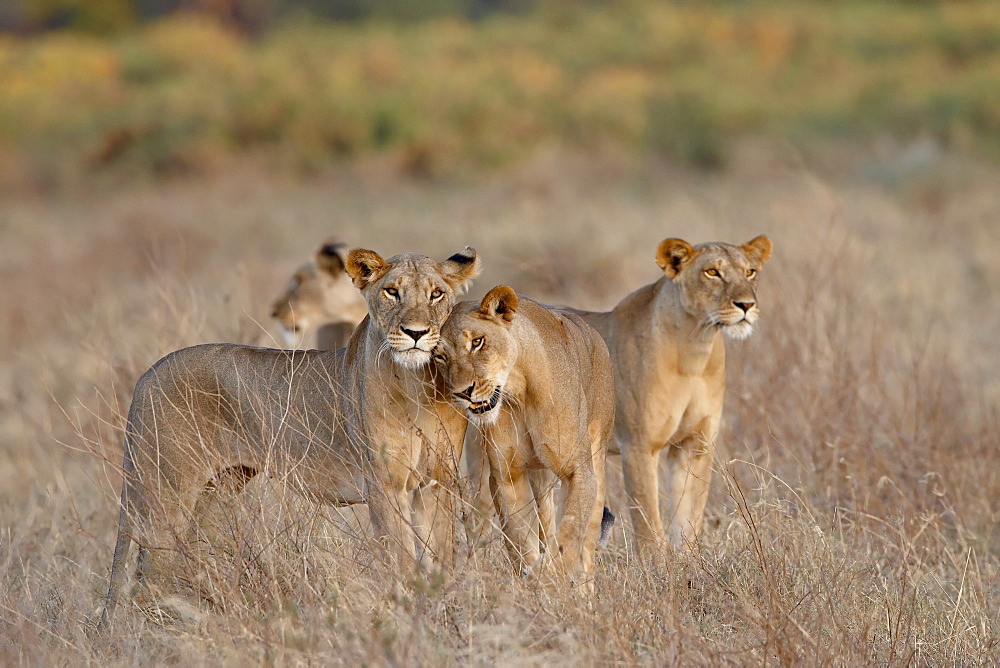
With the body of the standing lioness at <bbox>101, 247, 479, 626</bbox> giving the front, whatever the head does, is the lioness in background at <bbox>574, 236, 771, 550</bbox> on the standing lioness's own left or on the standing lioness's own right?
on the standing lioness's own left

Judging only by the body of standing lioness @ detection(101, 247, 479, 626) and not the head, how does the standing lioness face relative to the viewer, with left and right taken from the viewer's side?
facing the viewer and to the right of the viewer

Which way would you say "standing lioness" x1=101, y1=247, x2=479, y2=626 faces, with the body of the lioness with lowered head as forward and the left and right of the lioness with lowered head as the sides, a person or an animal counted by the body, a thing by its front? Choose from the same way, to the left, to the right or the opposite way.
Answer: to the left

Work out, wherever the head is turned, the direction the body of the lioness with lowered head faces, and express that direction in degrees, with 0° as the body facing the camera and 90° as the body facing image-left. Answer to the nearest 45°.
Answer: approximately 45°

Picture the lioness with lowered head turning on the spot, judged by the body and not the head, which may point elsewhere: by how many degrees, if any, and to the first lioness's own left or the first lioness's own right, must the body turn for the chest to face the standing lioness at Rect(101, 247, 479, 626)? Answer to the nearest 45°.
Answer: approximately 45° to the first lioness's own right

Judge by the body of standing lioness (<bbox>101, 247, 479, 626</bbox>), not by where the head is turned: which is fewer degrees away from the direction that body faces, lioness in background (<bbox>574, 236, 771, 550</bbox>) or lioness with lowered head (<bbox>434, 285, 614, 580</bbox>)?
the lioness with lowered head
